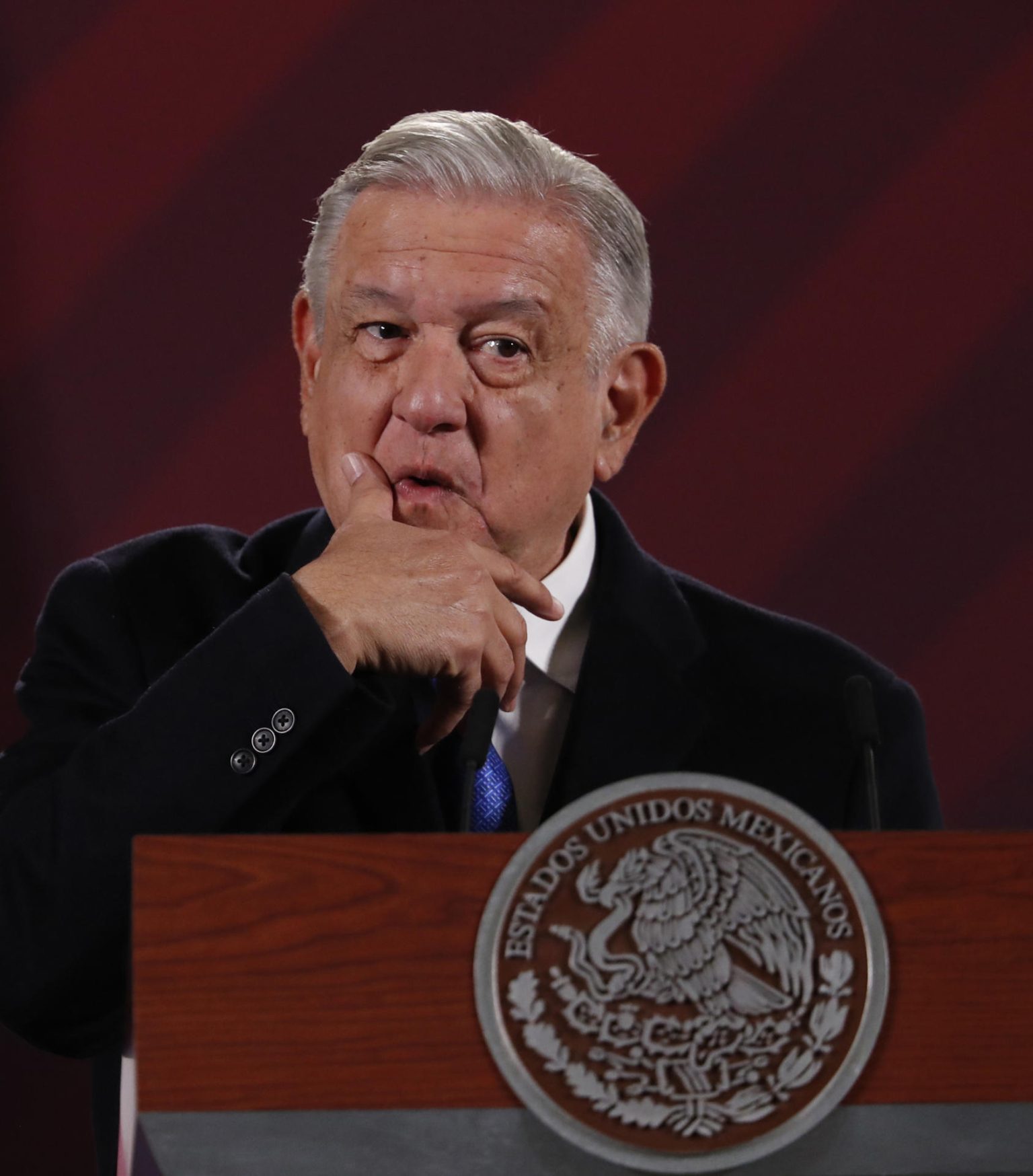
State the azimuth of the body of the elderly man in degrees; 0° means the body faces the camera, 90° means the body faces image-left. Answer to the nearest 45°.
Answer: approximately 0°

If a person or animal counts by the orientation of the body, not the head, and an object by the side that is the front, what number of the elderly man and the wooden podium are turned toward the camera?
2

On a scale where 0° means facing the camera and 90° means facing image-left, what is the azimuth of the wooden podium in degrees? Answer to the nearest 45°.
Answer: approximately 0°

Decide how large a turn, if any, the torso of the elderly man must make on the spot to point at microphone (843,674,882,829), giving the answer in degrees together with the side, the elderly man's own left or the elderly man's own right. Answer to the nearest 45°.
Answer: approximately 45° to the elderly man's own left
